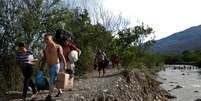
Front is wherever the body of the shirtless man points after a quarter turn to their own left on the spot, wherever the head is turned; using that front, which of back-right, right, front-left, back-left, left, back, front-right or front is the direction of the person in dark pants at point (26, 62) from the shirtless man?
back

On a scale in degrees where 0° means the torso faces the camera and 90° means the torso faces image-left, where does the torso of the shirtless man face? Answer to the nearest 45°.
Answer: approximately 45°
